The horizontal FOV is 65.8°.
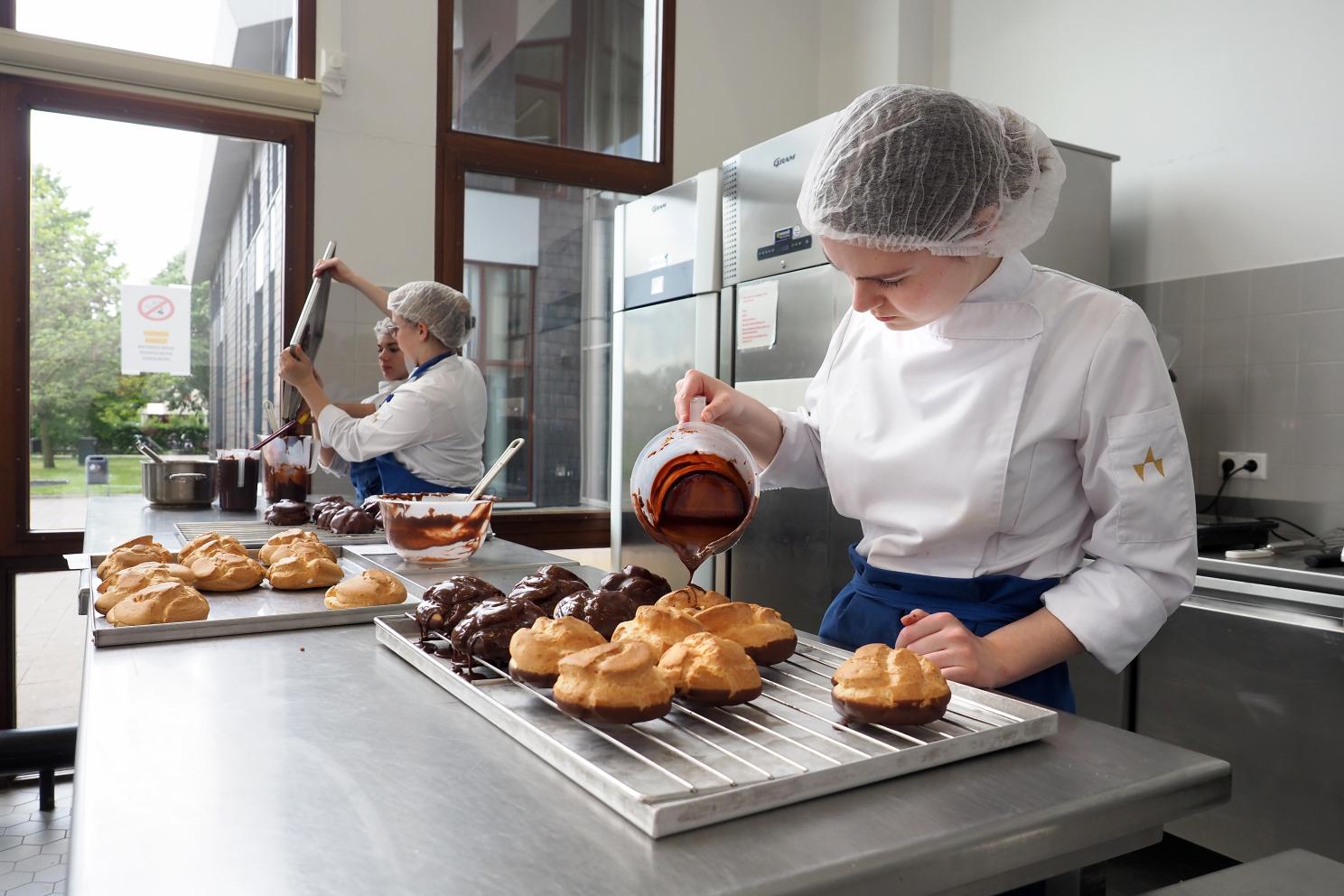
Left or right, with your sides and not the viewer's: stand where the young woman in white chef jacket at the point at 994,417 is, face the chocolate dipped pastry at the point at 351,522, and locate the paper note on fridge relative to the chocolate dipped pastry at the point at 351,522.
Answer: right

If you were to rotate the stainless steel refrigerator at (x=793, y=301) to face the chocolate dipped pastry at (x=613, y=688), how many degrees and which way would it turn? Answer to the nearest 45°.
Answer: approximately 45° to its left

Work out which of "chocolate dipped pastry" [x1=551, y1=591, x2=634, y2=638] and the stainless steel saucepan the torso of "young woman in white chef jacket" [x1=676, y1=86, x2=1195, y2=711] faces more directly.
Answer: the chocolate dipped pastry

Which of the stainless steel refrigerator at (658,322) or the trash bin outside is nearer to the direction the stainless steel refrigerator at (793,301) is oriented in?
the trash bin outside

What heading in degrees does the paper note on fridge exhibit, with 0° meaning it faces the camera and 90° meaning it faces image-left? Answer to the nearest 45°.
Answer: approximately 45°

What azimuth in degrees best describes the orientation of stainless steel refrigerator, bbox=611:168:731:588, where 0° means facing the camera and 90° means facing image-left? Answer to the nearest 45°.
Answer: approximately 45°

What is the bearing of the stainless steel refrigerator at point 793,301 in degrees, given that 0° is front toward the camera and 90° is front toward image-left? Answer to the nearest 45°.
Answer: approximately 45°
